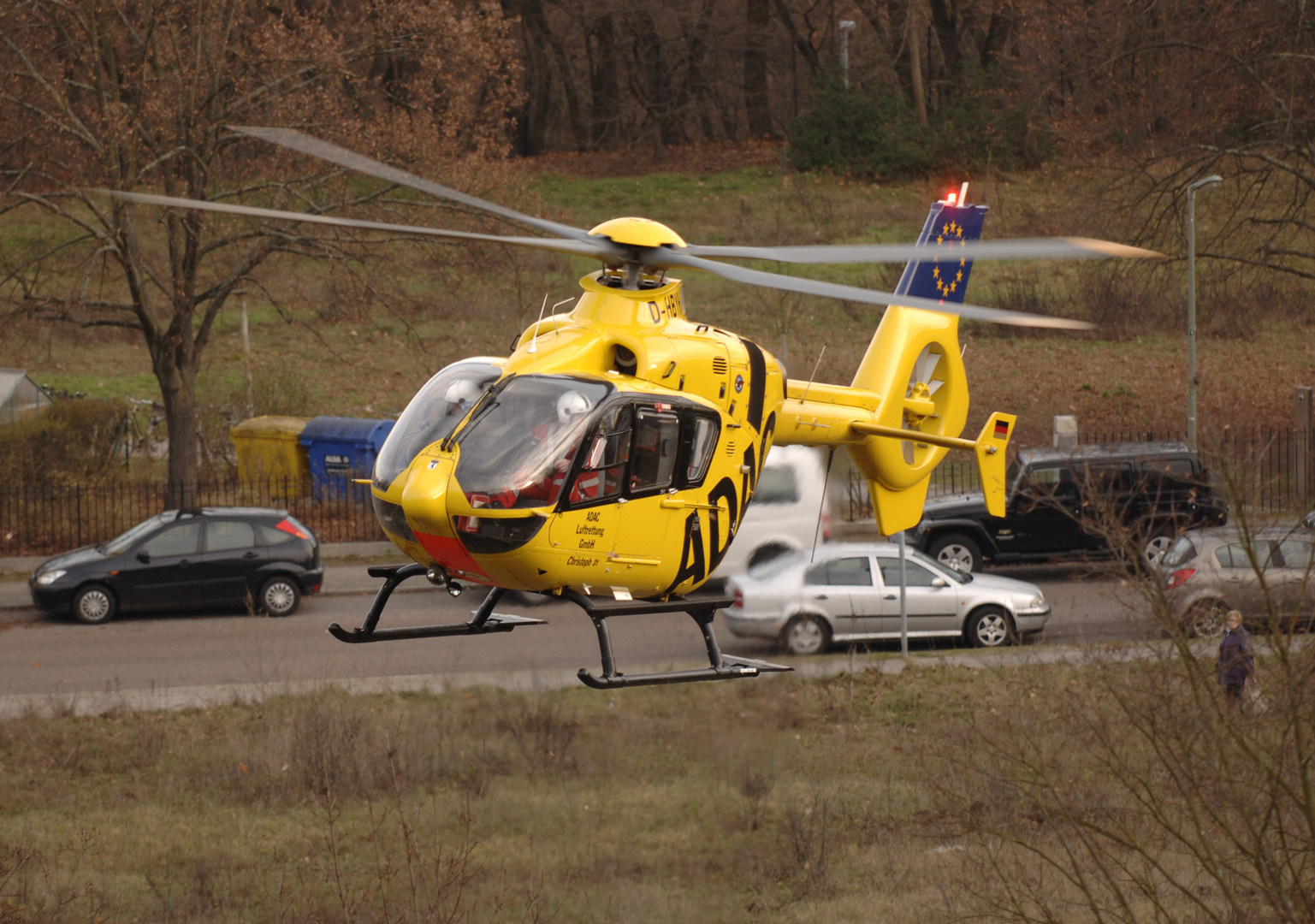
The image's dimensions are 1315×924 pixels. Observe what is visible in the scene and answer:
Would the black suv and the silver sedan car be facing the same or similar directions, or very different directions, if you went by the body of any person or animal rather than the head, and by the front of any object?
very different directions

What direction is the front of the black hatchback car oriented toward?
to the viewer's left

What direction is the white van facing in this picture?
to the viewer's left

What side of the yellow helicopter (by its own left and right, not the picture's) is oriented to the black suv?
back

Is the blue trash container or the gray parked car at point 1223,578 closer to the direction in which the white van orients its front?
the blue trash container

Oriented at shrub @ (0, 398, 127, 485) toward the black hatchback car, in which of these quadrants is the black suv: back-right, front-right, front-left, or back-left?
front-left

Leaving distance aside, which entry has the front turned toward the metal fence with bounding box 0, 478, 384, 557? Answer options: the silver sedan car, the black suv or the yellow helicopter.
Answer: the black suv

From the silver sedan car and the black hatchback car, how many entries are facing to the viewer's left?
1

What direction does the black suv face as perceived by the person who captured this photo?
facing to the left of the viewer

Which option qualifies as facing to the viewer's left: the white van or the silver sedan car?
the white van

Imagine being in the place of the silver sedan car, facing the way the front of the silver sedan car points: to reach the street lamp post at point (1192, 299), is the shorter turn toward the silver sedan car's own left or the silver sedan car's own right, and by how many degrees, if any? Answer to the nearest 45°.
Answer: approximately 45° to the silver sedan car's own left

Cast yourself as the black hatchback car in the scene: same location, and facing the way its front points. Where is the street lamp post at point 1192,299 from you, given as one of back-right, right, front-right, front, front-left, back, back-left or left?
back

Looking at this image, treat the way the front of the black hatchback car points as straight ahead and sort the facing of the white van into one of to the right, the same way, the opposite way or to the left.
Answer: the same way

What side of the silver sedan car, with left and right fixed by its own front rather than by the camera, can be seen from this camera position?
right

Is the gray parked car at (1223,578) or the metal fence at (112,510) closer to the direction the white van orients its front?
the metal fence

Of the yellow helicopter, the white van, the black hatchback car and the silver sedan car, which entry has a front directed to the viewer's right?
the silver sedan car

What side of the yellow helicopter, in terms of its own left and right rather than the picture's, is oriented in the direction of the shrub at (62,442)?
right

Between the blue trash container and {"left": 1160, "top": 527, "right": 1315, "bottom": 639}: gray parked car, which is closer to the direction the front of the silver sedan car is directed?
the gray parked car

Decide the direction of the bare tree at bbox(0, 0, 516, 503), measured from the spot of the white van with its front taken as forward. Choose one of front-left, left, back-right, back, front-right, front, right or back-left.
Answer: front-right
